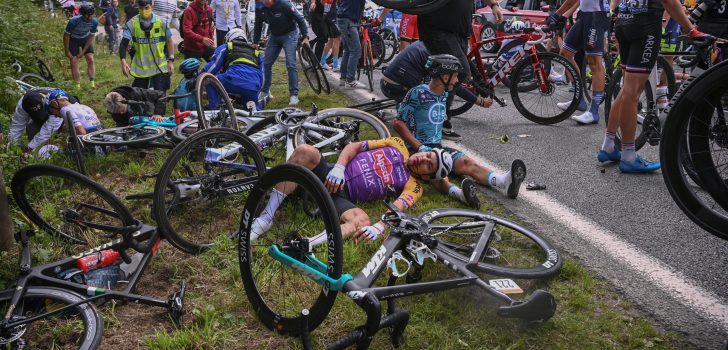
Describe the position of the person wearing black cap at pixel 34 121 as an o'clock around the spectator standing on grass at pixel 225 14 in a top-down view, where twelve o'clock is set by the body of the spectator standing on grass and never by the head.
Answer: The person wearing black cap is roughly at 1 o'clock from the spectator standing on grass.

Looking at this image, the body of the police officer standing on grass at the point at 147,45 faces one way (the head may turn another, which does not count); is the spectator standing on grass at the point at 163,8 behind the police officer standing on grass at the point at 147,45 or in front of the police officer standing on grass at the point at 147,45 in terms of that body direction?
behind

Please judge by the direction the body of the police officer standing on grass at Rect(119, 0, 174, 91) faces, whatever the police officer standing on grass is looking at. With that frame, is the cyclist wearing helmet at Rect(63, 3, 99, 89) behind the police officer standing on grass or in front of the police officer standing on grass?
behind

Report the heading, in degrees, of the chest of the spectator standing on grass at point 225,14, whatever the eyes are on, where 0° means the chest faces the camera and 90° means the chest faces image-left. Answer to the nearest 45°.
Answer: approximately 0°
